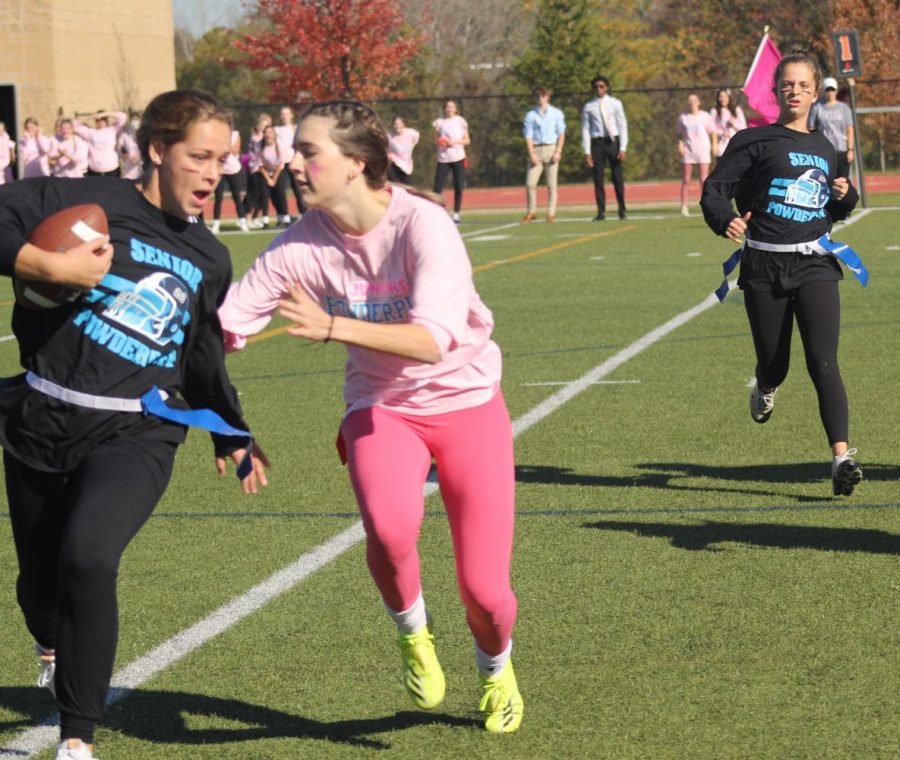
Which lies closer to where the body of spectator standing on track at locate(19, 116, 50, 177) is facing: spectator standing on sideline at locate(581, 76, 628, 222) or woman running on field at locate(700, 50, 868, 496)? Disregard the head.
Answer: the woman running on field

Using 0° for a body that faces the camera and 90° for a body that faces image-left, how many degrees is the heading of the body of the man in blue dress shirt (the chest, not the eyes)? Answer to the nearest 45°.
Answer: approximately 0°

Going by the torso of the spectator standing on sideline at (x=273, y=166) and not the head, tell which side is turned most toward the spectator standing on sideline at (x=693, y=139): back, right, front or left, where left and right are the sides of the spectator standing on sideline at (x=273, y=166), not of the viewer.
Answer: left

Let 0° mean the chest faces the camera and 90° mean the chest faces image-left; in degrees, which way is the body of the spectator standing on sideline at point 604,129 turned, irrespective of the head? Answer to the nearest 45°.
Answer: approximately 0°

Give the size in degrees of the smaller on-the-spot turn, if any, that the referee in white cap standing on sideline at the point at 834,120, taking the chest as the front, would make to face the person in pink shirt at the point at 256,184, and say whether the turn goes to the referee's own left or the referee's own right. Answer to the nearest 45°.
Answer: approximately 90° to the referee's own right

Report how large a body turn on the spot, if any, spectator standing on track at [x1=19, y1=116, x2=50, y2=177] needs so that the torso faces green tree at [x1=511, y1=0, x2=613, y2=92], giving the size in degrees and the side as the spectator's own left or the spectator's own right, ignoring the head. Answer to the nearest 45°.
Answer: approximately 135° to the spectator's own left
